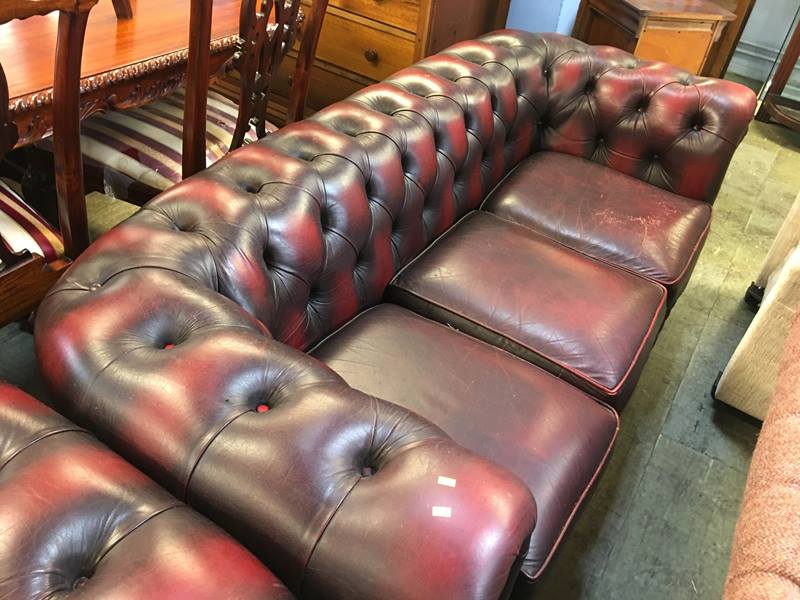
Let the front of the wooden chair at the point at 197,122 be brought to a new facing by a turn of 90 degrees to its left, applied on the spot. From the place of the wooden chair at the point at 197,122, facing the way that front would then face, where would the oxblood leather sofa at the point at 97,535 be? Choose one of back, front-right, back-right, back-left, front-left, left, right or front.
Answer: front-left

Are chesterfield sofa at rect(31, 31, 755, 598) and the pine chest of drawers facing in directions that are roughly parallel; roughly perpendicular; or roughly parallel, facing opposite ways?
roughly perpendicular

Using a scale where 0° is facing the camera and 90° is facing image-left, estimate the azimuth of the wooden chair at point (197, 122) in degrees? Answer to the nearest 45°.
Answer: approximately 135°

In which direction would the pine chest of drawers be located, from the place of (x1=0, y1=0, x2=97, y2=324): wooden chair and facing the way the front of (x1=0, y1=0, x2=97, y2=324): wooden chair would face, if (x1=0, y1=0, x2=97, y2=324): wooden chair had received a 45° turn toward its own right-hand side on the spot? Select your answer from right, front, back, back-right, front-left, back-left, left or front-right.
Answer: front-right

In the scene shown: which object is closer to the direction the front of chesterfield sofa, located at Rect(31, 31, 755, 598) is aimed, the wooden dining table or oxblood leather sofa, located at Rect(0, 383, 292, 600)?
the oxblood leather sofa

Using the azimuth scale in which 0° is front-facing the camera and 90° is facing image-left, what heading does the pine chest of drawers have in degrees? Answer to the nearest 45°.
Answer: approximately 45°

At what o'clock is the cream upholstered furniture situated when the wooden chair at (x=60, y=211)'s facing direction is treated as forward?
The cream upholstered furniture is roughly at 5 o'clock from the wooden chair.

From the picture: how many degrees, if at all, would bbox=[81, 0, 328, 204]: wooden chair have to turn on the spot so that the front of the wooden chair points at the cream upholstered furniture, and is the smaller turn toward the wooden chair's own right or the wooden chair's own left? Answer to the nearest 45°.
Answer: approximately 180°

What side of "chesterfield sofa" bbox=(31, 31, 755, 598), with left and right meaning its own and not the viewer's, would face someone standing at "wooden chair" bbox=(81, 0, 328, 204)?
back

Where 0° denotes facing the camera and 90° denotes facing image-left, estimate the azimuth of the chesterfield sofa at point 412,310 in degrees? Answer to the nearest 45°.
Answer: approximately 315°

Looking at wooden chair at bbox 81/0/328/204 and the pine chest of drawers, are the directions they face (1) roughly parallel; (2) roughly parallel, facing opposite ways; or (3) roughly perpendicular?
roughly perpendicular
